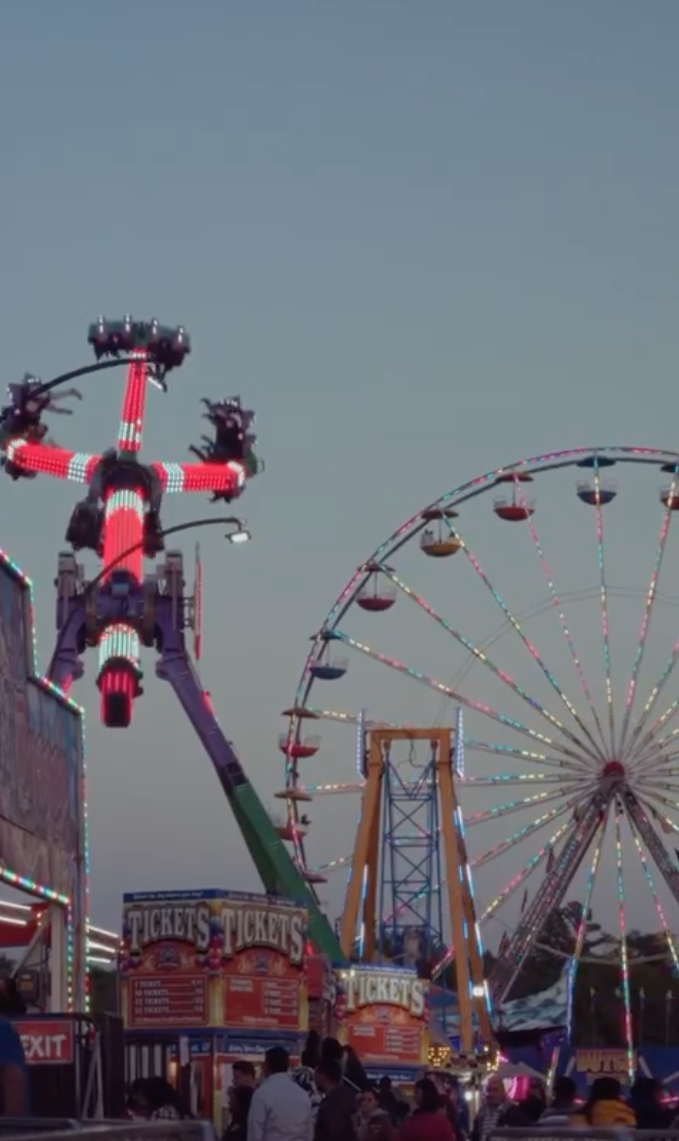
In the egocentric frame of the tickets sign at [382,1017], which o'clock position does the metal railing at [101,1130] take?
The metal railing is roughly at 12 o'clock from the tickets sign.

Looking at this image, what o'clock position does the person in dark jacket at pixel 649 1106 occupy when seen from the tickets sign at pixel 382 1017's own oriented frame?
The person in dark jacket is roughly at 12 o'clock from the tickets sign.

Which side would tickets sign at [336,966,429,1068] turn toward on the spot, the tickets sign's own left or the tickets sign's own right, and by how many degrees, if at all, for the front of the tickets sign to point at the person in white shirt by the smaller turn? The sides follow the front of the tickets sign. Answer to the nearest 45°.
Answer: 0° — it already faces them

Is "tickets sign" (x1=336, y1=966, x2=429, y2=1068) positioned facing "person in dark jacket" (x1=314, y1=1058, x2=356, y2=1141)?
yes

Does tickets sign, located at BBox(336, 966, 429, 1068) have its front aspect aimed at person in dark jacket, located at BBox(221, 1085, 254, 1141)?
yes

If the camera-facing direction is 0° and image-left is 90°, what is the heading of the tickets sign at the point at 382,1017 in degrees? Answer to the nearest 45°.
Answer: approximately 0°

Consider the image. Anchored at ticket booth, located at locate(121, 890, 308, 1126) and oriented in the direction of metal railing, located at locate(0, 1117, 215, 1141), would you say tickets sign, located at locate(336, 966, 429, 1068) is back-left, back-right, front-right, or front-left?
back-left

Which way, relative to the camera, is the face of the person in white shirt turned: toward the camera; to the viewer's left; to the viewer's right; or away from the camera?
away from the camera
